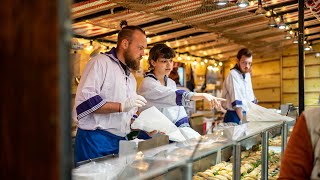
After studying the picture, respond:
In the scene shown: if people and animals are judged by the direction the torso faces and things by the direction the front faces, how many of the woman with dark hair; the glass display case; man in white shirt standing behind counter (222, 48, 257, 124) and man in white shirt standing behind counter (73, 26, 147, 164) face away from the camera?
0

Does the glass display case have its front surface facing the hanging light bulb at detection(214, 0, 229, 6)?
no

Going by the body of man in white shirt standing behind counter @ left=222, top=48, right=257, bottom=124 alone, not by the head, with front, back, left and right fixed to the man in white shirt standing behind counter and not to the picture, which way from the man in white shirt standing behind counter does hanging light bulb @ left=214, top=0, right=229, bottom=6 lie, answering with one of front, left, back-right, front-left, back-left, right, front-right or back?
front-right

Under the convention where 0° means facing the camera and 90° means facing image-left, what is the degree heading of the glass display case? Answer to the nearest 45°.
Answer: approximately 315°

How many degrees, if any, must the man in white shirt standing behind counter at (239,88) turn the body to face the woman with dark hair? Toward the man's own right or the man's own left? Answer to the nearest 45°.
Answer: approximately 90° to the man's own right

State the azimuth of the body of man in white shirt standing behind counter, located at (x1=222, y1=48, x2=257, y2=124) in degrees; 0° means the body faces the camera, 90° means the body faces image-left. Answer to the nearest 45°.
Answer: approximately 315°

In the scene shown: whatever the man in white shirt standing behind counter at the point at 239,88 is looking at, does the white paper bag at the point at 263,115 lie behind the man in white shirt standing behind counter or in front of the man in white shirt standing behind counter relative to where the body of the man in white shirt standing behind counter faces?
in front

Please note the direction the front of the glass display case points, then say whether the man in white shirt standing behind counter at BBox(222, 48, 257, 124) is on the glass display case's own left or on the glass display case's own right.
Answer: on the glass display case's own left

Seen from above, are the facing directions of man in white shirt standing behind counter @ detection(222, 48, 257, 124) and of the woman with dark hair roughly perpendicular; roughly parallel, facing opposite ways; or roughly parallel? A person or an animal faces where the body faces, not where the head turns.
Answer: roughly parallel

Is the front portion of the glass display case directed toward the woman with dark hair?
no

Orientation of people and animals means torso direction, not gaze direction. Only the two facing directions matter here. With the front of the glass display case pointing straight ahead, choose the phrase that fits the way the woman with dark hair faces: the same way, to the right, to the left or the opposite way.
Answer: the same way

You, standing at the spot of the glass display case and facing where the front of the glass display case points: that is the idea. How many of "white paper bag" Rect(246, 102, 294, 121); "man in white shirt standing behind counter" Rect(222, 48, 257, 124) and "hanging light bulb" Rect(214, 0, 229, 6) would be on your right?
0
